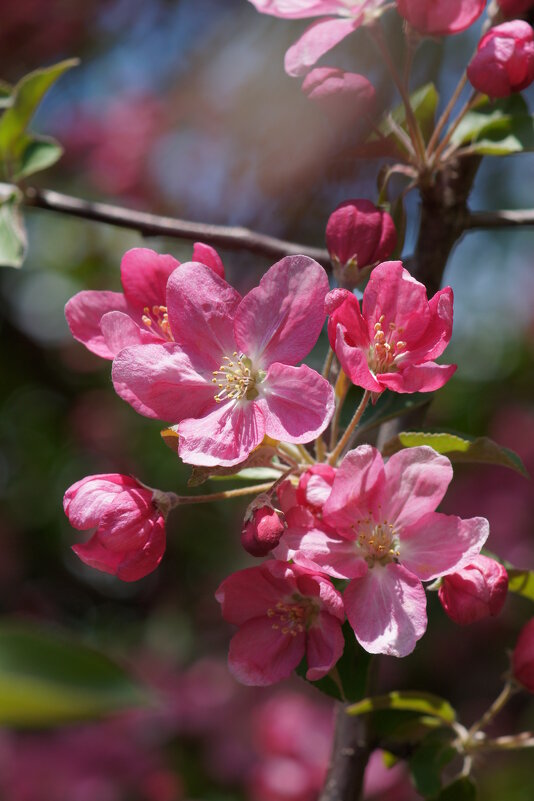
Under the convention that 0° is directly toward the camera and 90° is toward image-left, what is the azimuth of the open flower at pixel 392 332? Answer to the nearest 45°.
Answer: approximately 0°

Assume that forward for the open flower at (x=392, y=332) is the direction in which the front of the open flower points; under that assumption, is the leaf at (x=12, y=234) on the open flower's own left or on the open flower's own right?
on the open flower's own right
